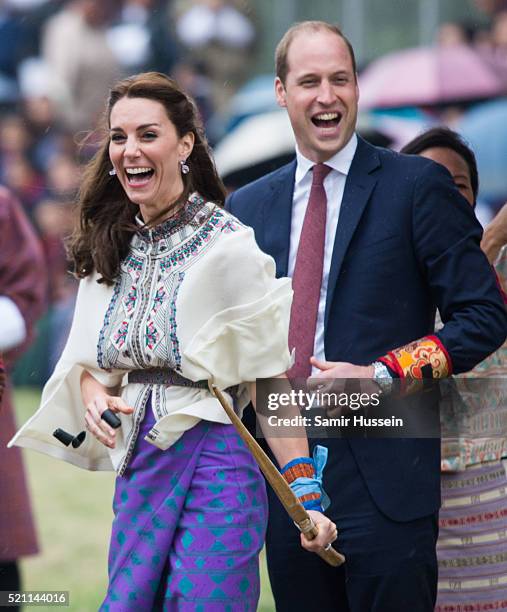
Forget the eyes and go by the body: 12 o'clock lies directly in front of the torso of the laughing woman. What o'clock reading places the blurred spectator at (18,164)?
The blurred spectator is roughly at 4 o'clock from the laughing woman.

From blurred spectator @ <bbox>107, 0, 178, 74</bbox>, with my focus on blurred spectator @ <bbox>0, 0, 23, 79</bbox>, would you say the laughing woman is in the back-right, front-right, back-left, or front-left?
back-left

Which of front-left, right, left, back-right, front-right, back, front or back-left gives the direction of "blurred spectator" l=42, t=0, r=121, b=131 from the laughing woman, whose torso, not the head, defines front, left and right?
back-right

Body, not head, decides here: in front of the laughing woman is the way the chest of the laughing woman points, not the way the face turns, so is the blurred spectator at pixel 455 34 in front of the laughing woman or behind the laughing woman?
behind

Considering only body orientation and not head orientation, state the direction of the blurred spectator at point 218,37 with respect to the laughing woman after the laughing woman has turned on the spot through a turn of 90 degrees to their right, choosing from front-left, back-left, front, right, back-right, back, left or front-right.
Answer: front-right

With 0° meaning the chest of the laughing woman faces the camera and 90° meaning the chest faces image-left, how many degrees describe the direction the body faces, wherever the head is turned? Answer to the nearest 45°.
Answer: approximately 45°

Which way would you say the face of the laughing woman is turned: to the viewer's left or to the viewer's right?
to the viewer's left

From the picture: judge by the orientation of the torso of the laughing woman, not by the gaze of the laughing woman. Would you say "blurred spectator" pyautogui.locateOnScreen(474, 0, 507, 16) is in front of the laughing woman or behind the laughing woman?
behind

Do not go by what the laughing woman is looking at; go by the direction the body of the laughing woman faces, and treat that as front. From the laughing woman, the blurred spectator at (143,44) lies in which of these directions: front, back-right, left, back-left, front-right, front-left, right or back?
back-right

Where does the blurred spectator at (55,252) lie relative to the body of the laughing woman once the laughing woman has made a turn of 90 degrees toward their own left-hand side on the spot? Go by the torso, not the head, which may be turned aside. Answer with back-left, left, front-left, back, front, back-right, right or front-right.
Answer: back-left
